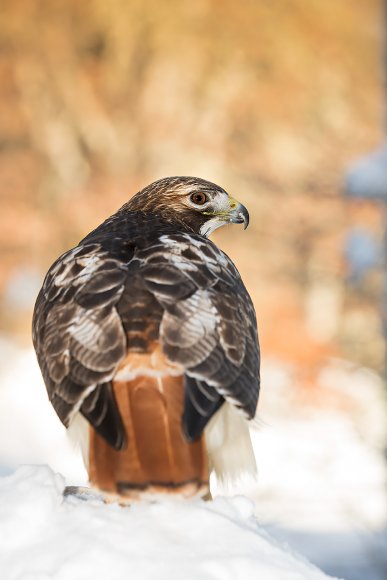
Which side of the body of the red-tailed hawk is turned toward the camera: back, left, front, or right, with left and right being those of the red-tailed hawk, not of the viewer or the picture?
back
